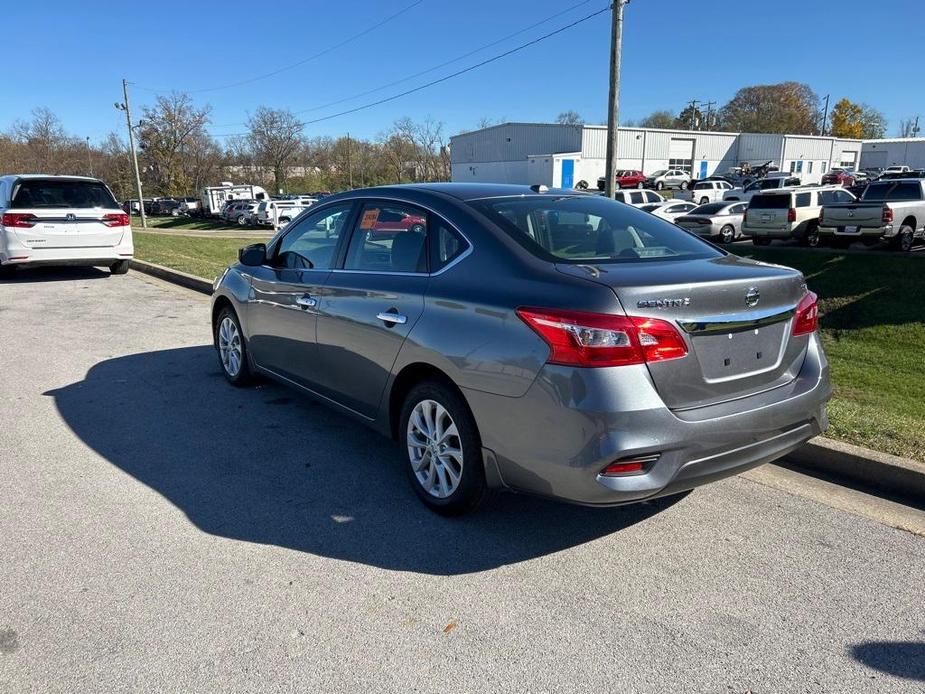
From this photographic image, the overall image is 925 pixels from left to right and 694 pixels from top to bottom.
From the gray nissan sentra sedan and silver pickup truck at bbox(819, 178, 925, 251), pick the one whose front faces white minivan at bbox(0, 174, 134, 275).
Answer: the gray nissan sentra sedan

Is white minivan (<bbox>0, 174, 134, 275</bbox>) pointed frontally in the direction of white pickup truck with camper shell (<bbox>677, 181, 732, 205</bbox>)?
no

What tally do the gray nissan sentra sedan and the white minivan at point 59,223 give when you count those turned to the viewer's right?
0

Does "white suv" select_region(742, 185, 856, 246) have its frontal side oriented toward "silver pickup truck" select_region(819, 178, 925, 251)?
no

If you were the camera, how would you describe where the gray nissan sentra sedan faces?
facing away from the viewer and to the left of the viewer

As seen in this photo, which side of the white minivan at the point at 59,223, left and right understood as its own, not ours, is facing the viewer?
back

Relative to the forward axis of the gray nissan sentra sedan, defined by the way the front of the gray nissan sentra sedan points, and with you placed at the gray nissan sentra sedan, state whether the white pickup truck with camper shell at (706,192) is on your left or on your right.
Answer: on your right

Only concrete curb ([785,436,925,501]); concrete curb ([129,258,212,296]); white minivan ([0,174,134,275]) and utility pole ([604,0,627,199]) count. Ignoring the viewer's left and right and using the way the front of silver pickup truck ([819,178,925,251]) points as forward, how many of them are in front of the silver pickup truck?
0

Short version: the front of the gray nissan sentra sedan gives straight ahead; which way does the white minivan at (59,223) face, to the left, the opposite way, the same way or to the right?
the same way

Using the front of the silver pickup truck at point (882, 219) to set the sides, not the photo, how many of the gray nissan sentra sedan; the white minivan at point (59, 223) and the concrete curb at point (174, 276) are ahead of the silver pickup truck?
0

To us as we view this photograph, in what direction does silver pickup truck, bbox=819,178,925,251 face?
facing away from the viewer and to the right of the viewer

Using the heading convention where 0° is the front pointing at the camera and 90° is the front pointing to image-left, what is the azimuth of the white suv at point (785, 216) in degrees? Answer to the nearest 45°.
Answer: approximately 225°

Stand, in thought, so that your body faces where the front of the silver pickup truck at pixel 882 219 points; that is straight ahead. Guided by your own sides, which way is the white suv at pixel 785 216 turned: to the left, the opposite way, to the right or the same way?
the same way

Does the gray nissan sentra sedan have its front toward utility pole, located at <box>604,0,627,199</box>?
no

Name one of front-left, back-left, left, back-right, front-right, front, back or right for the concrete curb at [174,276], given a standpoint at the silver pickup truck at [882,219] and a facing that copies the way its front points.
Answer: back
